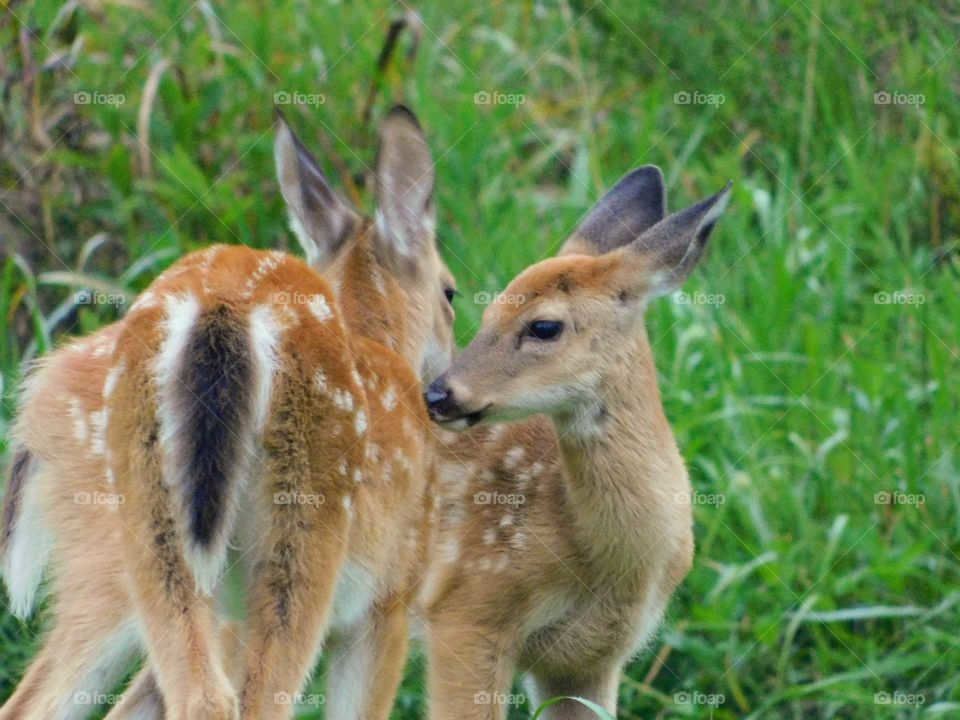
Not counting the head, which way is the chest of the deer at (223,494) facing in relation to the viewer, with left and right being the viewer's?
facing away from the viewer and to the right of the viewer

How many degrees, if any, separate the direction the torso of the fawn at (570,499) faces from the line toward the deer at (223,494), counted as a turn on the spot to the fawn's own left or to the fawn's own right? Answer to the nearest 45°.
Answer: approximately 90° to the fawn's own right
